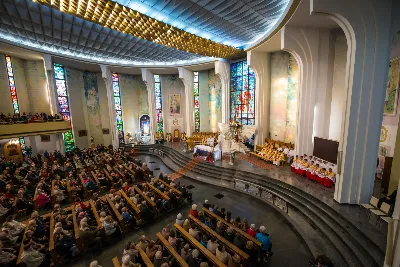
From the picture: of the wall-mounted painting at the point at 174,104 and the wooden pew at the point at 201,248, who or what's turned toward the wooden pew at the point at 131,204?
the wall-mounted painting

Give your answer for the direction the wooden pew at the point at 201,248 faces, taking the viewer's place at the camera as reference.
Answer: facing away from the viewer and to the right of the viewer

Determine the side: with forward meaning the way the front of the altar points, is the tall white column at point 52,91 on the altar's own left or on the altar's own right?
on the altar's own right

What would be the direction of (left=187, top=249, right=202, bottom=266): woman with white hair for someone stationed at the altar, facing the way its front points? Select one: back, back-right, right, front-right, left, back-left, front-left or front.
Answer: front-left

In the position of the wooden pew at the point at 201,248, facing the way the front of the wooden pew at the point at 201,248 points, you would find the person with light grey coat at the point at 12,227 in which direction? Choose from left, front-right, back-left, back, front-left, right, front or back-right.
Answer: back-left

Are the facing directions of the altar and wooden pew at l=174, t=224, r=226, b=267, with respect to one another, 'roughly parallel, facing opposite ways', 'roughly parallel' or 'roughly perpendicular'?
roughly parallel, facing opposite ways

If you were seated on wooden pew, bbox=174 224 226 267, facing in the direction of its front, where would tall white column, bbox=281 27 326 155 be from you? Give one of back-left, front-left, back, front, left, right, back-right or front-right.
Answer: front

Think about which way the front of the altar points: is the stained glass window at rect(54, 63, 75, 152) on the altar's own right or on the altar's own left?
on the altar's own right

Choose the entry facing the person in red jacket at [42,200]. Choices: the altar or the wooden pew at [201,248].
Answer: the altar

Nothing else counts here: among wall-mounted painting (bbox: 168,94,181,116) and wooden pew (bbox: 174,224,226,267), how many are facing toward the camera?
1

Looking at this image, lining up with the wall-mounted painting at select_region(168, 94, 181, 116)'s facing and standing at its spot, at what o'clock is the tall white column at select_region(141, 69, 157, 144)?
The tall white column is roughly at 2 o'clock from the wall-mounted painting.

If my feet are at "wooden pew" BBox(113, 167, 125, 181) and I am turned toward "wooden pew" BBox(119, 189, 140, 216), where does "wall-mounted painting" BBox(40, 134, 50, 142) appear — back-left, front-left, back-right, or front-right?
back-right

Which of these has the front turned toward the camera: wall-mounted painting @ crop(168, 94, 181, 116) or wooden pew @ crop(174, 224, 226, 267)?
the wall-mounted painting

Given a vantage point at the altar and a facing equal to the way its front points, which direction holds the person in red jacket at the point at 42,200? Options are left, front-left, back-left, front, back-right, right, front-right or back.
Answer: front

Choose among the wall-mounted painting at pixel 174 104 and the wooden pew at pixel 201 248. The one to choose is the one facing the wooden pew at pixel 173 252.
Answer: the wall-mounted painting

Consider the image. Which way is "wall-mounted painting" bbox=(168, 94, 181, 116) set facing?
toward the camera

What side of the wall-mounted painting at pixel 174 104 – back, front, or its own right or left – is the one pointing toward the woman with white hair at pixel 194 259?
front

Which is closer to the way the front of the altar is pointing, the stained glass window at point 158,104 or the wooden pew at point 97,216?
the wooden pew
